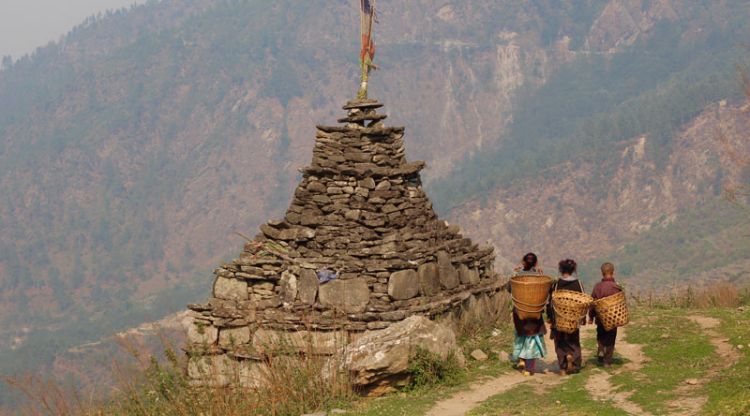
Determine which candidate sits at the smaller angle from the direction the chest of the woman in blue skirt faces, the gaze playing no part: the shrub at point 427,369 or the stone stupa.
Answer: the stone stupa

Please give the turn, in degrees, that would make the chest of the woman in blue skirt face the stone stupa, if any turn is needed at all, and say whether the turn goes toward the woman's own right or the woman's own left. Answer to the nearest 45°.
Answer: approximately 45° to the woman's own left

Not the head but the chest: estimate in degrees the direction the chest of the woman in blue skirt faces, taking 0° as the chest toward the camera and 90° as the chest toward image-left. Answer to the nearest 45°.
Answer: approximately 180°

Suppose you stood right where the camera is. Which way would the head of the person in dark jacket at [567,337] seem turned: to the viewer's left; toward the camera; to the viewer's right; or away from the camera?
away from the camera

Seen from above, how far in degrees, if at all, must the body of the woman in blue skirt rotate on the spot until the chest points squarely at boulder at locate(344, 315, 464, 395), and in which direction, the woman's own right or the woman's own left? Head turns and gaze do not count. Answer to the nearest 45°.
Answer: approximately 135° to the woman's own left

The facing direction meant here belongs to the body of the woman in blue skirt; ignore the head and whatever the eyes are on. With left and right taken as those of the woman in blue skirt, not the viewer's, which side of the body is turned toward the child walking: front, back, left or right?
right
